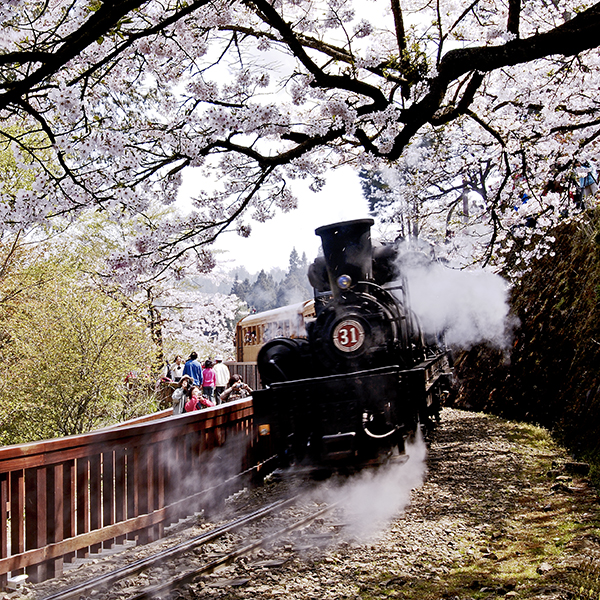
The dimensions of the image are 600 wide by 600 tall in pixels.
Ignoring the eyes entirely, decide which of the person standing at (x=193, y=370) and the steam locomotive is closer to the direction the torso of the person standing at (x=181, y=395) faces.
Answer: the steam locomotive

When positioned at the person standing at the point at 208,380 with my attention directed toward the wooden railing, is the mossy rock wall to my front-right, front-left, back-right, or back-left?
front-left

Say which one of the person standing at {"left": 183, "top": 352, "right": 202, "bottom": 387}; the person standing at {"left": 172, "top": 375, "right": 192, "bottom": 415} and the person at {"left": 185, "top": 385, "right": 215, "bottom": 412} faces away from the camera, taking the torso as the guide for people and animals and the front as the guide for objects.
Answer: the person standing at {"left": 183, "top": 352, "right": 202, "bottom": 387}

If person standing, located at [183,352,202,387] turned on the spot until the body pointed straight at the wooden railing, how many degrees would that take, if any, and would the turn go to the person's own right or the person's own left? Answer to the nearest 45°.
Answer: approximately 180°

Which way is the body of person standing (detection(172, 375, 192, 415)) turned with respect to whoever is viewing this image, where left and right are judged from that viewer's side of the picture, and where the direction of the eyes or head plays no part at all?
facing the viewer and to the right of the viewer

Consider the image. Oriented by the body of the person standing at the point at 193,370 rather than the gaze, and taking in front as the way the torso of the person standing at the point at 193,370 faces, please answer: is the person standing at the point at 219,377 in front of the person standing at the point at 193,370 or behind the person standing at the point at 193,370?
in front

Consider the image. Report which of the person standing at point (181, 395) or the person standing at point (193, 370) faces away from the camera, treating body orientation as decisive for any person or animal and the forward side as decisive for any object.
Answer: the person standing at point (193, 370)

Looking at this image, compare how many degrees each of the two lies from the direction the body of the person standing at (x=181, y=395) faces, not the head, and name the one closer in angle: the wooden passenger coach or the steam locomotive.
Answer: the steam locomotive

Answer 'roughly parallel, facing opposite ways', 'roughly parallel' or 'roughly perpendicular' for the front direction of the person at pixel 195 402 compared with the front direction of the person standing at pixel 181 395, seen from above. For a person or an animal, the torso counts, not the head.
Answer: roughly parallel

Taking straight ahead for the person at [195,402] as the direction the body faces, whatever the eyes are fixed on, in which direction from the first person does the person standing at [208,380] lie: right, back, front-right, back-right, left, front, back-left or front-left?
back-left

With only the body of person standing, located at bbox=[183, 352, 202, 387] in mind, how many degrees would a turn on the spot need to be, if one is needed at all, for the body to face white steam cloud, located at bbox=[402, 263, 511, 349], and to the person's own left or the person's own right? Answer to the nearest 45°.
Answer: approximately 90° to the person's own right

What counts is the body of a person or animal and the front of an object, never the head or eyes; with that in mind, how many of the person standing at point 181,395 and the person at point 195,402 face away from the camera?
0
